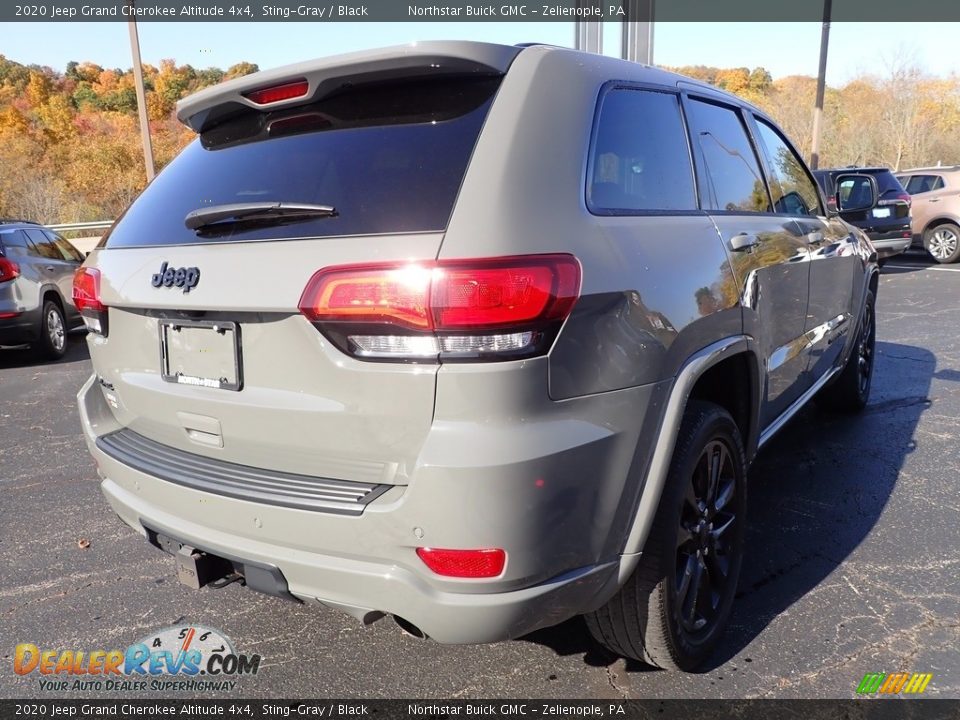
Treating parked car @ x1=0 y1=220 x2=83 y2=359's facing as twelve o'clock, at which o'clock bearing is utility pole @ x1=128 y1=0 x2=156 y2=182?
The utility pole is roughly at 11 o'clock from the parked car.

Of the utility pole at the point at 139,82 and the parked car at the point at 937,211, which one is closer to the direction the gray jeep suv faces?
the parked car

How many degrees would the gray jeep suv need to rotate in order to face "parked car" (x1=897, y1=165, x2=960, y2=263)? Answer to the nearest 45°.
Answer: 0° — it already faces it

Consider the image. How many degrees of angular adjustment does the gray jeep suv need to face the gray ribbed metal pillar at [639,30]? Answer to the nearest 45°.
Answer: approximately 45° to its left

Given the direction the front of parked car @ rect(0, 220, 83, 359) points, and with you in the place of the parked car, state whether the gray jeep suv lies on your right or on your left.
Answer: on your right

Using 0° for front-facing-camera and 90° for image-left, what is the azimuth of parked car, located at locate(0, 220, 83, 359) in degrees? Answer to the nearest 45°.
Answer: approximately 225°

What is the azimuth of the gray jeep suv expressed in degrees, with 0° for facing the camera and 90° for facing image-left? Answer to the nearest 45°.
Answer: approximately 225°

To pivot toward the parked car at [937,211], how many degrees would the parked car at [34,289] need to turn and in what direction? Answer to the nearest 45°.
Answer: approximately 45° to its right
